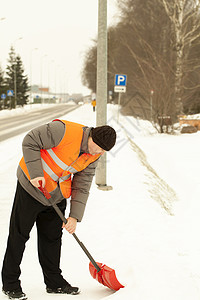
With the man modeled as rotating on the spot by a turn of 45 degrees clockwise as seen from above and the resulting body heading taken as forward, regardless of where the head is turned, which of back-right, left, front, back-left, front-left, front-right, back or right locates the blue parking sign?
back

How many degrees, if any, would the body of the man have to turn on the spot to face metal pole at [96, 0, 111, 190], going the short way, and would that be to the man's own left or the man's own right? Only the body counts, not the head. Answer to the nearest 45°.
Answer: approximately 135° to the man's own left

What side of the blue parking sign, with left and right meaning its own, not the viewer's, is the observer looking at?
front

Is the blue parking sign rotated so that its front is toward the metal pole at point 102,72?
yes
